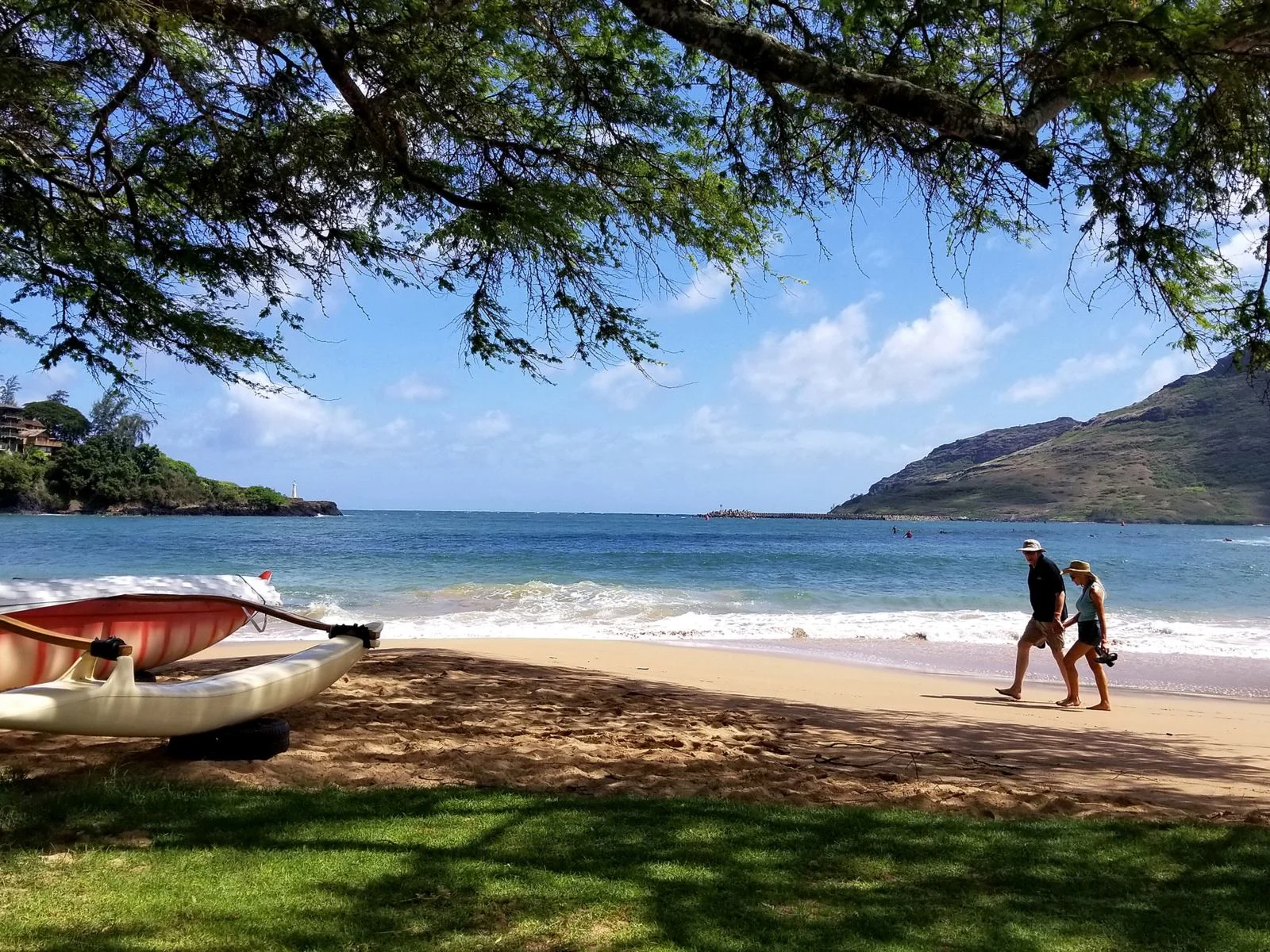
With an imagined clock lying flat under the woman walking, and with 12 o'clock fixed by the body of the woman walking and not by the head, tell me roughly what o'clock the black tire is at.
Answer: The black tire is roughly at 10 o'clock from the woman walking.

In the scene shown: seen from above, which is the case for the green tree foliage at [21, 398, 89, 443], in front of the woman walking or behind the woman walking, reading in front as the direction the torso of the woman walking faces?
in front

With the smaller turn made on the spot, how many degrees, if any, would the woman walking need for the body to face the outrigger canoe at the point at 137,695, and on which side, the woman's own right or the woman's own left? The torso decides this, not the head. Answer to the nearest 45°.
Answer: approximately 45° to the woman's own left

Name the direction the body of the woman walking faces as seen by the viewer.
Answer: to the viewer's left
